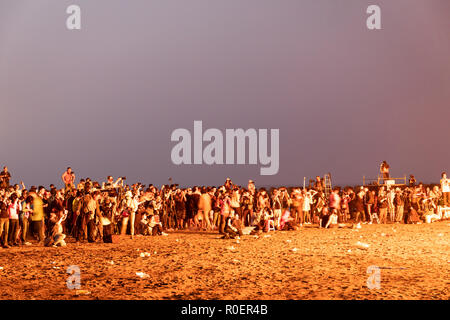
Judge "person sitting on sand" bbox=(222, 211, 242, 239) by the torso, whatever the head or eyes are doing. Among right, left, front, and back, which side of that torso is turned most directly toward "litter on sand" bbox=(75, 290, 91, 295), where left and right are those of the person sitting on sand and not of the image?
right

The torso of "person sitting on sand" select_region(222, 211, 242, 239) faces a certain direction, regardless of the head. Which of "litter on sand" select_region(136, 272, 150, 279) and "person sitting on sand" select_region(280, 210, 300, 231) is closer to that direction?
the person sitting on sand

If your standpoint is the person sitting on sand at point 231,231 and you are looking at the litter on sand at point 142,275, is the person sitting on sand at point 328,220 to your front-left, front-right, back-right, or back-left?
back-left

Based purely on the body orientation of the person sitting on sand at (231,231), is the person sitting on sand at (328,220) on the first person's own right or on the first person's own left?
on the first person's own left

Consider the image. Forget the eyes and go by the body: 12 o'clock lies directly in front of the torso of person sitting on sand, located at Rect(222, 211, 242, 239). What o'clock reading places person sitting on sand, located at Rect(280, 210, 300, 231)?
person sitting on sand, located at Rect(280, 210, 300, 231) is roughly at 10 o'clock from person sitting on sand, located at Rect(222, 211, 242, 239).

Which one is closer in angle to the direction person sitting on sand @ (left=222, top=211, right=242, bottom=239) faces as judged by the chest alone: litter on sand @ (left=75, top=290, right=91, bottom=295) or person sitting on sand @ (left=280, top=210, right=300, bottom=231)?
the litter on sand
